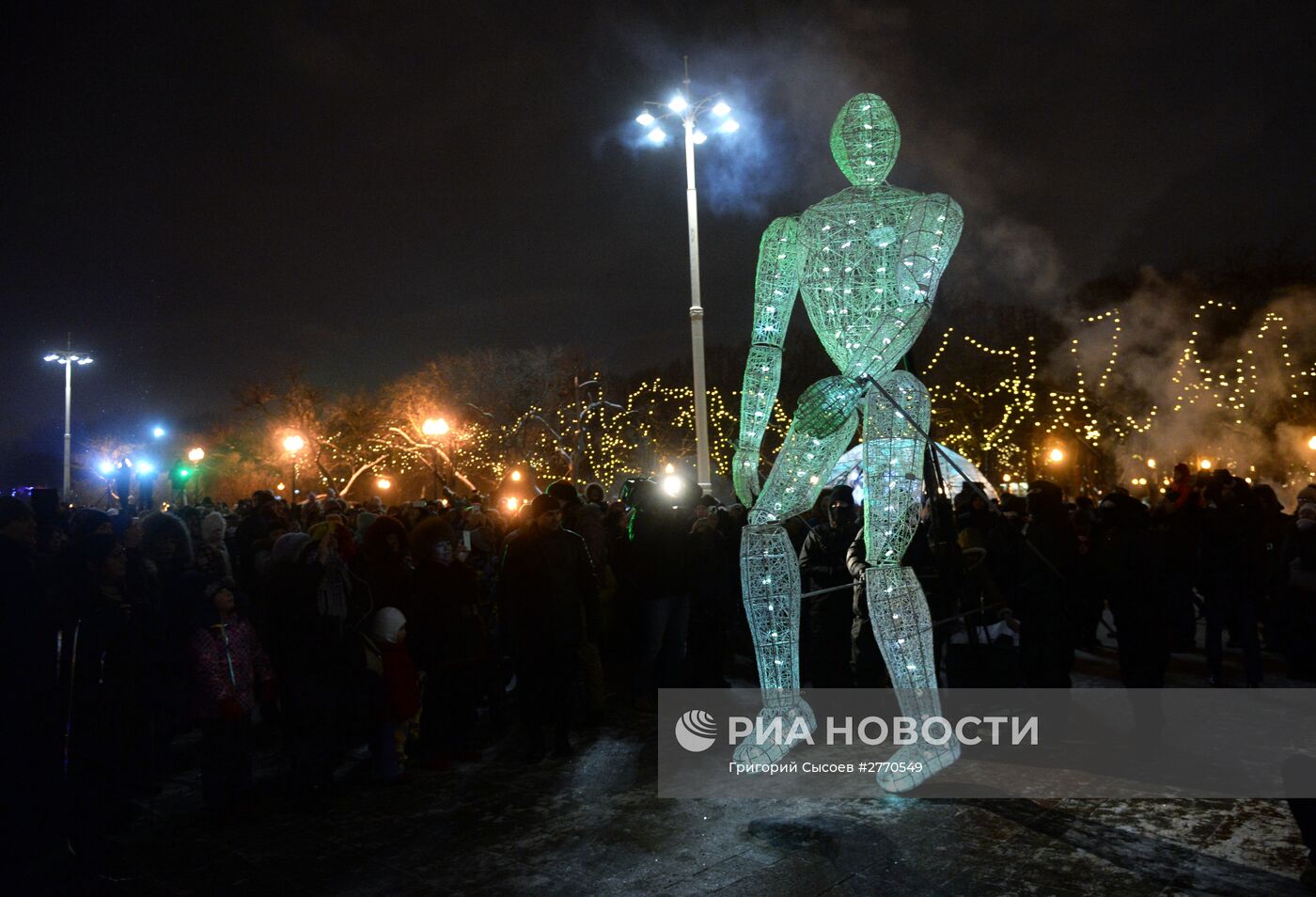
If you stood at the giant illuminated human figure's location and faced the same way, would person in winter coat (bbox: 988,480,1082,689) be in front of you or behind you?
behind

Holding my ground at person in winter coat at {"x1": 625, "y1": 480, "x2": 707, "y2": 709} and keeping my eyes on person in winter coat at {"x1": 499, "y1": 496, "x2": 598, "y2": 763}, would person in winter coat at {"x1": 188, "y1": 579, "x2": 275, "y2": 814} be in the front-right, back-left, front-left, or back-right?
front-right

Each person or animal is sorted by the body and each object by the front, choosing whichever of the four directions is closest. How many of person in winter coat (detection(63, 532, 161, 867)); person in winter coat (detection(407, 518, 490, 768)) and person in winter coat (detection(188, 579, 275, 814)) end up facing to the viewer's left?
0
